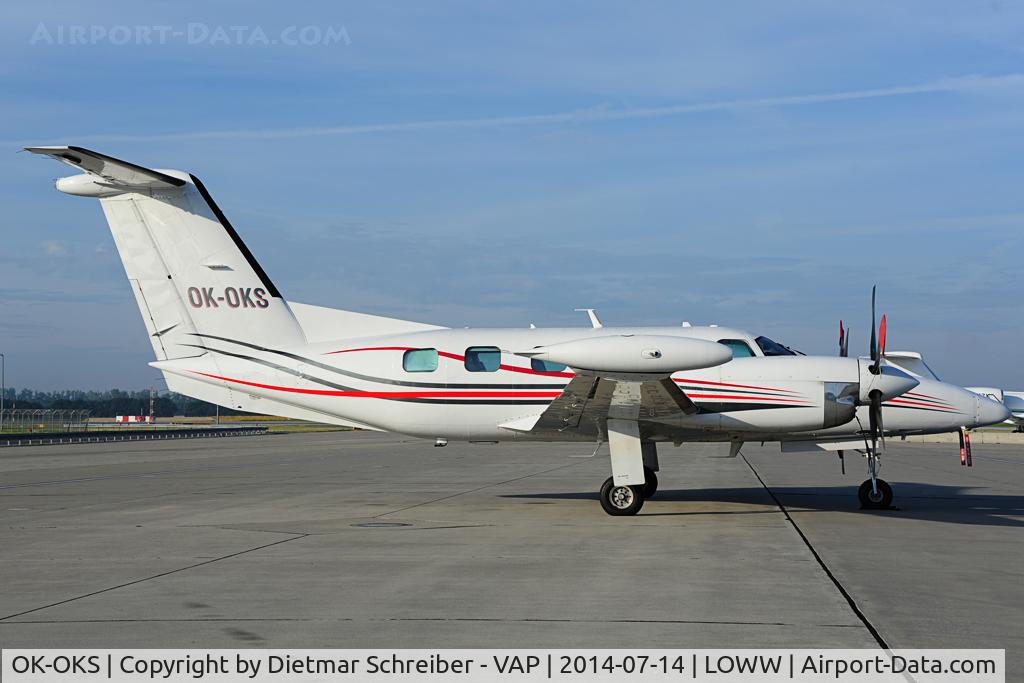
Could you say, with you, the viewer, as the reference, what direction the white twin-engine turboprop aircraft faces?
facing to the right of the viewer
